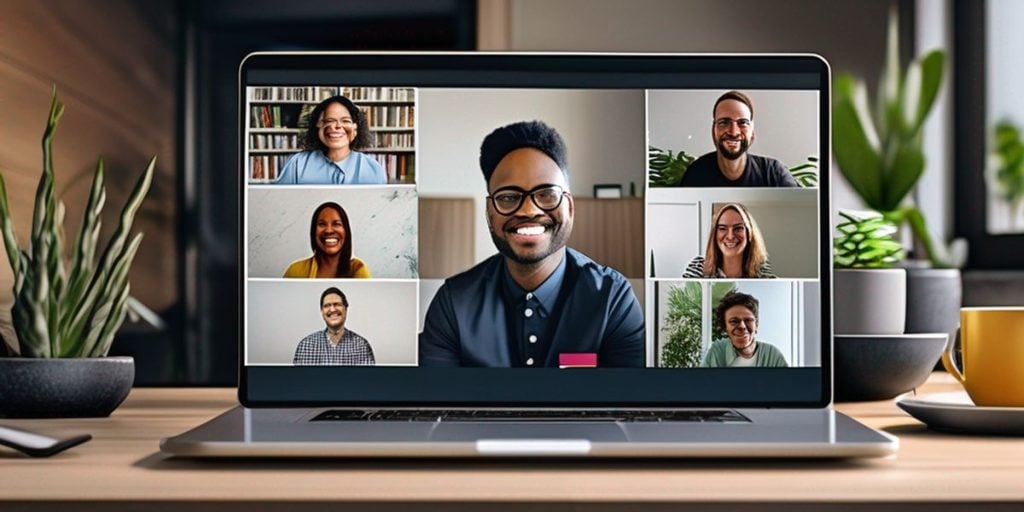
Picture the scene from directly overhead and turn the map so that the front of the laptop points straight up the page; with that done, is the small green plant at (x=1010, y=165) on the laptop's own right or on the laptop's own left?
on the laptop's own left

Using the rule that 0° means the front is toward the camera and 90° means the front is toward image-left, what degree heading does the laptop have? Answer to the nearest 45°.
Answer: approximately 0°
